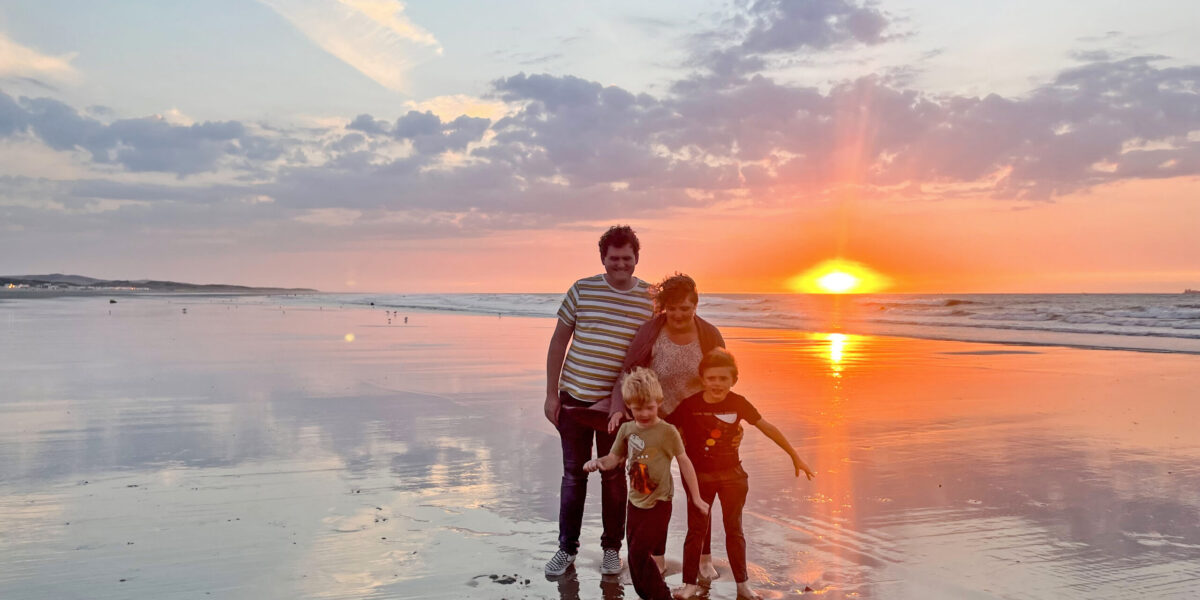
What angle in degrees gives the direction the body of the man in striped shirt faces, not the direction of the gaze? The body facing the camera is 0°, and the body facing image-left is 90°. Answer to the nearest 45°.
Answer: approximately 0°

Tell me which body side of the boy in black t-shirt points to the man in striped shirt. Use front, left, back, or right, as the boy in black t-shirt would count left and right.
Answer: right

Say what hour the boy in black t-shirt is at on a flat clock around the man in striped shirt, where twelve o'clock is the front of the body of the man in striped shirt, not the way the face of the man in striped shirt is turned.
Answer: The boy in black t-shirt is roughly at 10 o'clock from the man in striped shirt.

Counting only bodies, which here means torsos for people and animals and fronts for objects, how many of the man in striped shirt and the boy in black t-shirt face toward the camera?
2
